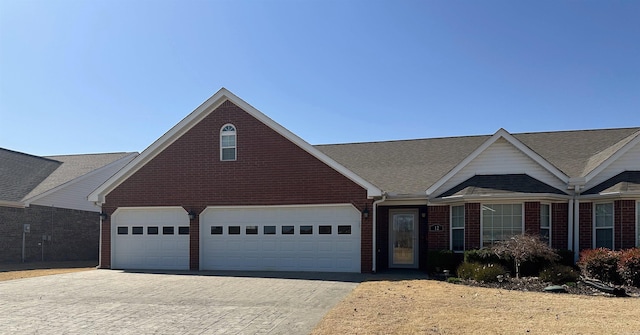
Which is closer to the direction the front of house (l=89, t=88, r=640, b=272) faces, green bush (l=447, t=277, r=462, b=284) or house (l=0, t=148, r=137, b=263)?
the green bush

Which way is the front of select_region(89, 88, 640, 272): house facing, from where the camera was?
facing the viewer

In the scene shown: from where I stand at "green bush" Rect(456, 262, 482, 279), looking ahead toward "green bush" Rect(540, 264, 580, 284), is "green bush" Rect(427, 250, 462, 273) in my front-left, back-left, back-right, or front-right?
back-left

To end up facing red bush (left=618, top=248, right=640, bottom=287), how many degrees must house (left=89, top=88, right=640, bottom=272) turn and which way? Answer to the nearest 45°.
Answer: approximately 45° to its left

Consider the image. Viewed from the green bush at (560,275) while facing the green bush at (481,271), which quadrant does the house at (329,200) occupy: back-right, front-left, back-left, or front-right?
front-right
